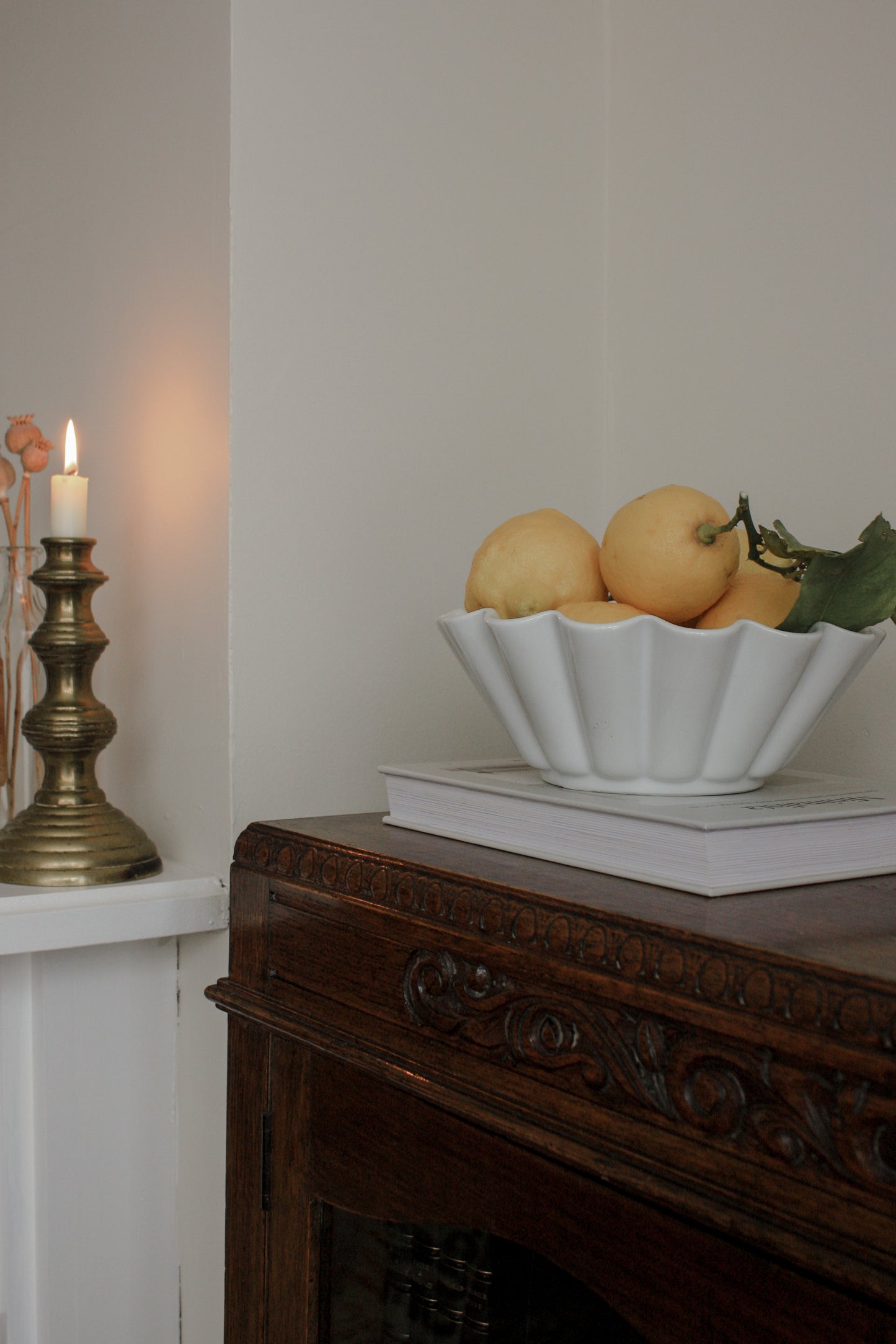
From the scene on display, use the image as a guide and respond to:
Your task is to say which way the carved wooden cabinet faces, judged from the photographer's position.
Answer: facing the viewer and to the left of the viewer

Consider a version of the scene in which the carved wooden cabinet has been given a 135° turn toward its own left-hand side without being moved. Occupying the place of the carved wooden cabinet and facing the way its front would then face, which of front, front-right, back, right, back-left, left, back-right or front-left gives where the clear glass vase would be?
back-left
